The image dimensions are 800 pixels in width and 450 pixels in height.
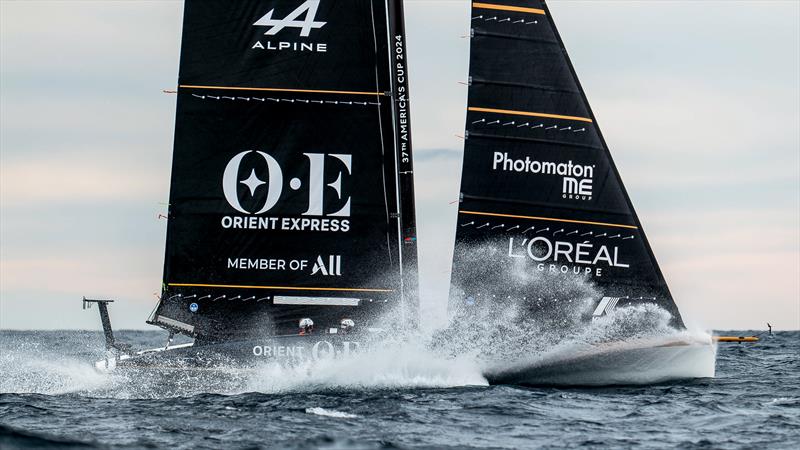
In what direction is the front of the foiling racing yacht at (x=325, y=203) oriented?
to the viewer's right
